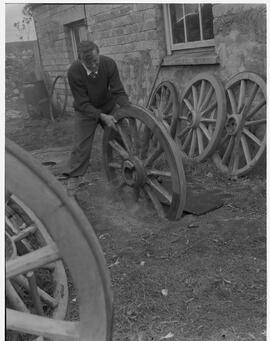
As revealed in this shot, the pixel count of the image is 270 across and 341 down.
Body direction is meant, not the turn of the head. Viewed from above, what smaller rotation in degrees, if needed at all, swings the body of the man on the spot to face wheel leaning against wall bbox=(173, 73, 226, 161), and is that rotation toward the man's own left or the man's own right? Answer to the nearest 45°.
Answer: approximately 90° to the man's own left

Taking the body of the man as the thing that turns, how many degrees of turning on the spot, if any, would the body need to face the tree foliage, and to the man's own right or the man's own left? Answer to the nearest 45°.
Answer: approximately 135° to the man's own left

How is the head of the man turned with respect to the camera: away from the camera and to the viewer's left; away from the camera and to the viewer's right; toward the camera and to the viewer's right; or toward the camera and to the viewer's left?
toward the camera and to the viewer's right

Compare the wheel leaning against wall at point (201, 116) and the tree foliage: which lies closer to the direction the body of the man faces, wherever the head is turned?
the wheel leaning against wall

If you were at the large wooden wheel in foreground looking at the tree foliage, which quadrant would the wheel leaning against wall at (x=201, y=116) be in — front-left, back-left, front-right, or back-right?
front-right

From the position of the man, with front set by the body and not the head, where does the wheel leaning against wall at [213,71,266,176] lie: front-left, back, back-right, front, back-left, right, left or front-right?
front-left

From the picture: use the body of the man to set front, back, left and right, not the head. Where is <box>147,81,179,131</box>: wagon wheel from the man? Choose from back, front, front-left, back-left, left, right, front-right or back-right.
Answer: left

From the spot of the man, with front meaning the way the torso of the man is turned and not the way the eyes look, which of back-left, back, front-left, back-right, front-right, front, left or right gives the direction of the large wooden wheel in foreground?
front-right

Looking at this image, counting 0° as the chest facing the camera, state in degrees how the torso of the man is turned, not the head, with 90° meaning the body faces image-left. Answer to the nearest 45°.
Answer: approximately 315°
